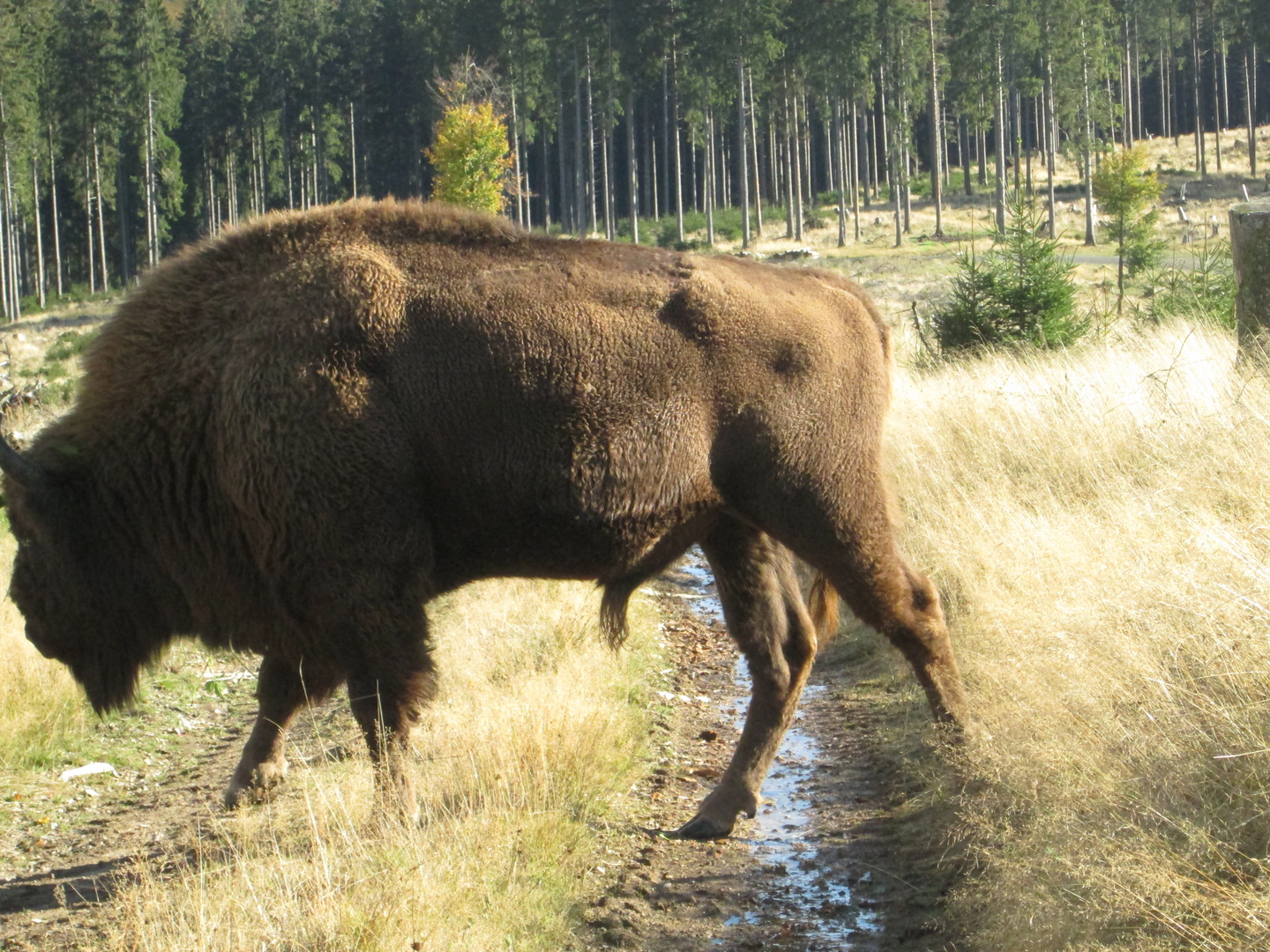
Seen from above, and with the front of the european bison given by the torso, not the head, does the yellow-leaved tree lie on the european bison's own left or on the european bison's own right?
on the european bison's own right

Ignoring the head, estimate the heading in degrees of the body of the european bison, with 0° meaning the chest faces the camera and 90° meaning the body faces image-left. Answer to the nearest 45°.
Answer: approximately 90°

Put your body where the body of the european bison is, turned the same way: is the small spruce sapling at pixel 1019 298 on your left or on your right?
on your right

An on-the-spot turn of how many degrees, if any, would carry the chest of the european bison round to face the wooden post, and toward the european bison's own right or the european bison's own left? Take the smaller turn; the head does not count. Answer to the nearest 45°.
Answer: approximately 135° to the european bison's own right
